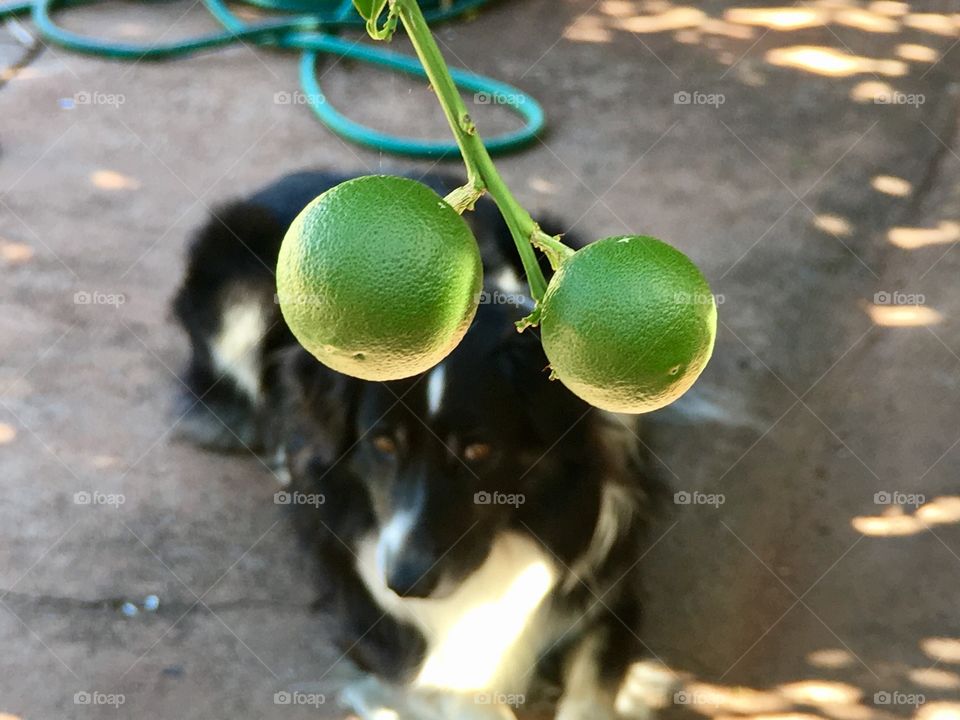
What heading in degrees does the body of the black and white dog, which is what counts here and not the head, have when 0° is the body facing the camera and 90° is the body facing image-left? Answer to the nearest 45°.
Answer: approximately 0°

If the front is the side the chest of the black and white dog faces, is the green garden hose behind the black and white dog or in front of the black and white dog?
behind
